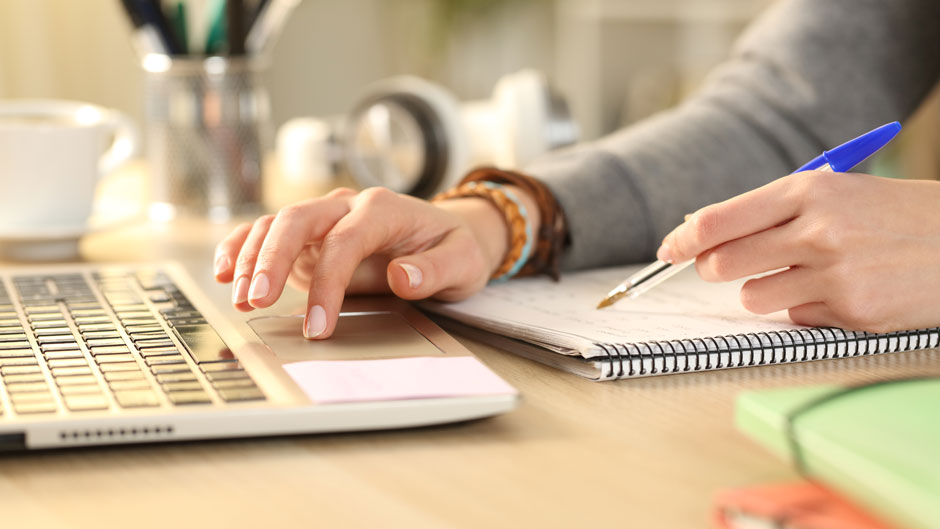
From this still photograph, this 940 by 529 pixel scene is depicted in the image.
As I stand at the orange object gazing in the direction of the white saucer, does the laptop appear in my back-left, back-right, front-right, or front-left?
front-left

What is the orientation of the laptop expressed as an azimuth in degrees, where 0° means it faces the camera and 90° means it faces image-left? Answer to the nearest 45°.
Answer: approximately 270°

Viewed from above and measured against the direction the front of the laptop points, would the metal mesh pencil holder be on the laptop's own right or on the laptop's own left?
on the laptop's own left

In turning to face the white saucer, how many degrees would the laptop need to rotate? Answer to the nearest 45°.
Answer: approximately 90° to its left
